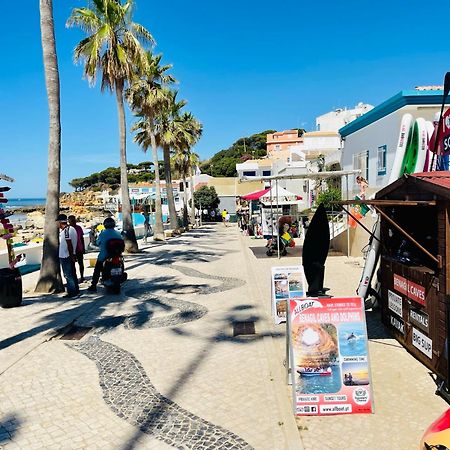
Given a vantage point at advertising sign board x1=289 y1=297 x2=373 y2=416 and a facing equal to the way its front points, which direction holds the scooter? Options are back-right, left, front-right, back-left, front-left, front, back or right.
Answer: back-right

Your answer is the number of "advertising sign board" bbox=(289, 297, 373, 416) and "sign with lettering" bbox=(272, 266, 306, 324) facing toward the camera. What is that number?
2

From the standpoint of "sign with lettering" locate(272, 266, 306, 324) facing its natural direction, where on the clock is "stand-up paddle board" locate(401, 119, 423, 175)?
The stand-up paddle board is roughly at 8 o'clock from the sign with lettering.

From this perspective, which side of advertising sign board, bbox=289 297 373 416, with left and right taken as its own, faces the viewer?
front

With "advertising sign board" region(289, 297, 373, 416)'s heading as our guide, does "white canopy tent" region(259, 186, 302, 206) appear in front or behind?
behind

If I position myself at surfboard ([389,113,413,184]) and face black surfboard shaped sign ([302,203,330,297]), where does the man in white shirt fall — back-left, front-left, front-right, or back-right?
front-right

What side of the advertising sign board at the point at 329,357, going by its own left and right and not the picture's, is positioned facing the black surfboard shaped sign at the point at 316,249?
back

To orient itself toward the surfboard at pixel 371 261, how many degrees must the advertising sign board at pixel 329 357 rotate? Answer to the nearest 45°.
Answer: approximately 180°

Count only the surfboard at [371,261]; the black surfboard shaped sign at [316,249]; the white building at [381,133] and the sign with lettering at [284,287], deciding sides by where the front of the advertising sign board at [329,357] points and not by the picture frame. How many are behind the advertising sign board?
4

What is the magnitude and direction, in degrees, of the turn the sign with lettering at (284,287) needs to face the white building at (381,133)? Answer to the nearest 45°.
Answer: approximately 180°

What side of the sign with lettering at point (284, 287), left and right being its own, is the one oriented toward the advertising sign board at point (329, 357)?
front

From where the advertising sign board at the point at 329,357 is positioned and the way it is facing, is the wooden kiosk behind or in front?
behind

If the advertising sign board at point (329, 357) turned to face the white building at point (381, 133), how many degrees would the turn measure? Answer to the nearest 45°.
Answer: approximately 180°

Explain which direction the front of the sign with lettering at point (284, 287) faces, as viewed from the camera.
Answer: facing the viewer
